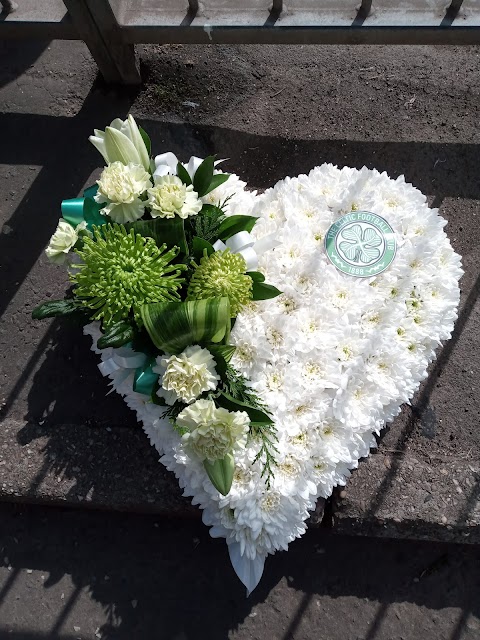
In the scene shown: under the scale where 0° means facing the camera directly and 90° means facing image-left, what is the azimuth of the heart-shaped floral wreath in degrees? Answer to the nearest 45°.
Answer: approximately 0°
